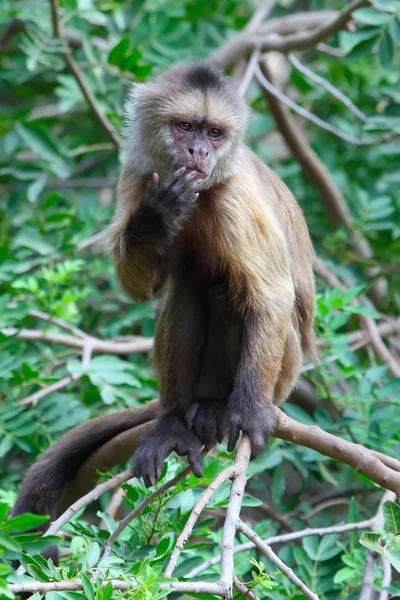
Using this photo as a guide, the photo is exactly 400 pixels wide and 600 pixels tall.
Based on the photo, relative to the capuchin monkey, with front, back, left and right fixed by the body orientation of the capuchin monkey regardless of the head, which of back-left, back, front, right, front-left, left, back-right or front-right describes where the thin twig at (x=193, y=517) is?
front-left

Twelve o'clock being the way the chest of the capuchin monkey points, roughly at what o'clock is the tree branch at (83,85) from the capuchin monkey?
The tree branch is roughly at 4 o'clock from the capuchin monkey.

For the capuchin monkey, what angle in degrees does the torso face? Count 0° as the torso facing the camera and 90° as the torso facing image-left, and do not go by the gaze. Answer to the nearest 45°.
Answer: approximately 45°

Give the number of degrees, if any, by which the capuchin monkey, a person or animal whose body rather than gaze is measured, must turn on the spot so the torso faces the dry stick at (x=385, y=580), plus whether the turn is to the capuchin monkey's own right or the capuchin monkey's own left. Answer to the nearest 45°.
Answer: approximately 90° to the capuchin monkey's own left

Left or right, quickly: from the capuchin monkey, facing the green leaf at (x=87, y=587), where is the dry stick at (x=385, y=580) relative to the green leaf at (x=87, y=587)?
left

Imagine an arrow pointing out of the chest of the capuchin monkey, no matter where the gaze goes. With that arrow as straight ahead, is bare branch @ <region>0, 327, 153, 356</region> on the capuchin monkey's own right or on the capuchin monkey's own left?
on the capuchin monkey's own right

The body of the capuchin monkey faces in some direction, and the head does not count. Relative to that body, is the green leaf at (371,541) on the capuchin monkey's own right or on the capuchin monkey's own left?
on the capuchin monkey's own left
